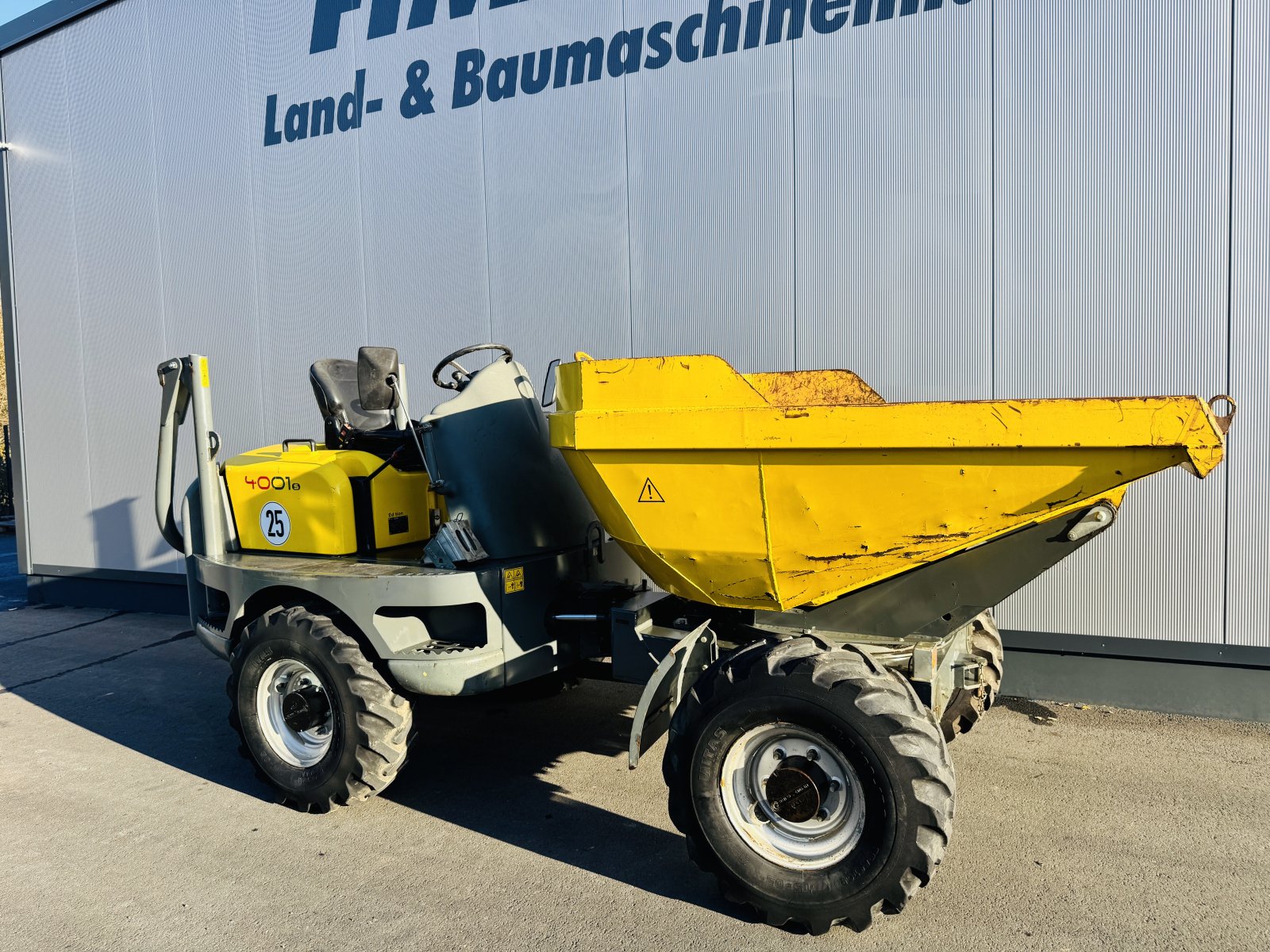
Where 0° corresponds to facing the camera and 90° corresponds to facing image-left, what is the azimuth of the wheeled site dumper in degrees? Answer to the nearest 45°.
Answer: approximately 315°
